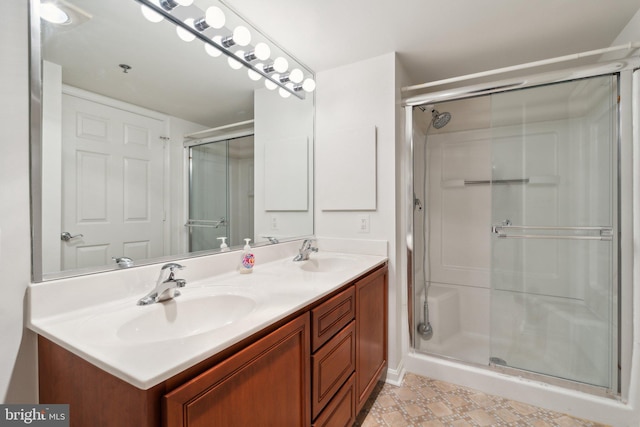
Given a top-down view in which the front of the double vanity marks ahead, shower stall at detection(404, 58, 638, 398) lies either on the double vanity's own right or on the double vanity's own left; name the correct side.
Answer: on the double vanity's own left

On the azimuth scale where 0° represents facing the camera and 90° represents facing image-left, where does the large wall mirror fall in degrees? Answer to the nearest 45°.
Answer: approximately 315°

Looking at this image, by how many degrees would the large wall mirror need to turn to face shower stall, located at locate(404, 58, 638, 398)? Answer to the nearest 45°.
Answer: approximately 45° to its left
